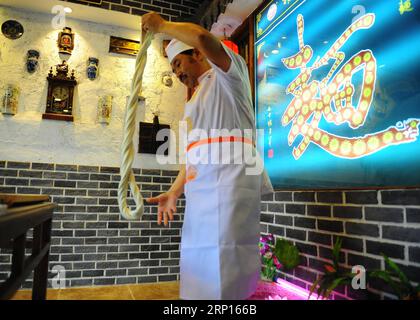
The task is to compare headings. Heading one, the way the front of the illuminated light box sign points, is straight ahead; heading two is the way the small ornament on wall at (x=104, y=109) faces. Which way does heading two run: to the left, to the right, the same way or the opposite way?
to the left

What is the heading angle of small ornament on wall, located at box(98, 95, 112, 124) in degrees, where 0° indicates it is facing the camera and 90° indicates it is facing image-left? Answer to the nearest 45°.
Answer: approximately 0°

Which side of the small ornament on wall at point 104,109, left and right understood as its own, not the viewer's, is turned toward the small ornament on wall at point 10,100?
right

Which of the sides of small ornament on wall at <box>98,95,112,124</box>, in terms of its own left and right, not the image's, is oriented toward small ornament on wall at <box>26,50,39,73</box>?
right

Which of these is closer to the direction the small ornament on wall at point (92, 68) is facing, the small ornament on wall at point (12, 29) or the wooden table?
the wooden table

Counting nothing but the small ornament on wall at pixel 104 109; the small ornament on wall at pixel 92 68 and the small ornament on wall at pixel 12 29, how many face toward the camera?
3

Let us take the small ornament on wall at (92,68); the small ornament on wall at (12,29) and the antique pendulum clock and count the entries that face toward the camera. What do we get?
3

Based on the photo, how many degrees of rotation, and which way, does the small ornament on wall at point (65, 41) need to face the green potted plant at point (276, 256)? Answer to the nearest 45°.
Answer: approximately 45° to its left
